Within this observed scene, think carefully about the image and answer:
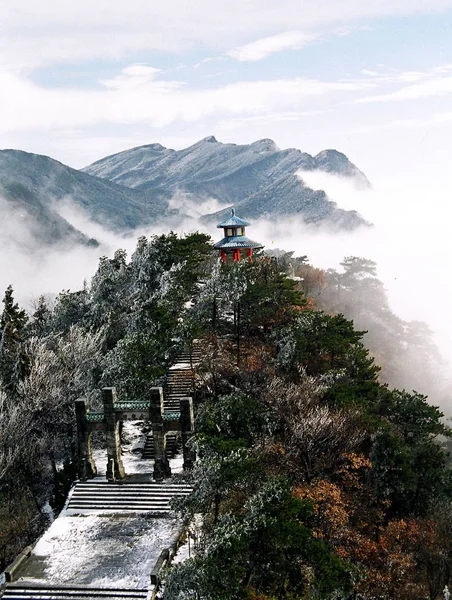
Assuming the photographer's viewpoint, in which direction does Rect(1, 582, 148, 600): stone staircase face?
facing the viewer

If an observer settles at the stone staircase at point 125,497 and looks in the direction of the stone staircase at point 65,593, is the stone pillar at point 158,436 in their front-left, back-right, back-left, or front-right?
back-left

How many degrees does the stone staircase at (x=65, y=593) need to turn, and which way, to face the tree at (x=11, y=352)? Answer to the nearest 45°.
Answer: approximately 180°

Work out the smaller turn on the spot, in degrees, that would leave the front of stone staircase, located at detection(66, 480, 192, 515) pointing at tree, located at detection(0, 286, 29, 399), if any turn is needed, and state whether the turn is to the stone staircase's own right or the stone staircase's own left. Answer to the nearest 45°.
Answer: approximately 135° to the stone staircase's own right

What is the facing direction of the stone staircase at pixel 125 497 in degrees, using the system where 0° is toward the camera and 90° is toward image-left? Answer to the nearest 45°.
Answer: approximately 0°

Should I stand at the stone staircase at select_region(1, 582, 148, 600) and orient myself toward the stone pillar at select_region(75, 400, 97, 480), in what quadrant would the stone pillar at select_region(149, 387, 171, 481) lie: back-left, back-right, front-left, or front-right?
front-right

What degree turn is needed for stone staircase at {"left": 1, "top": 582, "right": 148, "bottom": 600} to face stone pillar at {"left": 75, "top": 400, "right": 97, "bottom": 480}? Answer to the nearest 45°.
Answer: approximately 180°

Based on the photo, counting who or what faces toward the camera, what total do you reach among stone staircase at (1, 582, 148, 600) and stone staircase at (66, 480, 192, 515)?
2

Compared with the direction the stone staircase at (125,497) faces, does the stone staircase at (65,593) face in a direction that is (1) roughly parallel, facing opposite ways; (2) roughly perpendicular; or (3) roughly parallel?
roughly parallel

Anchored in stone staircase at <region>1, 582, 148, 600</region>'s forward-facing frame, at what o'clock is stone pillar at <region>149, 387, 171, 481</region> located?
The stone pillar is roughly at 7 o'clock from the stone staircase.
